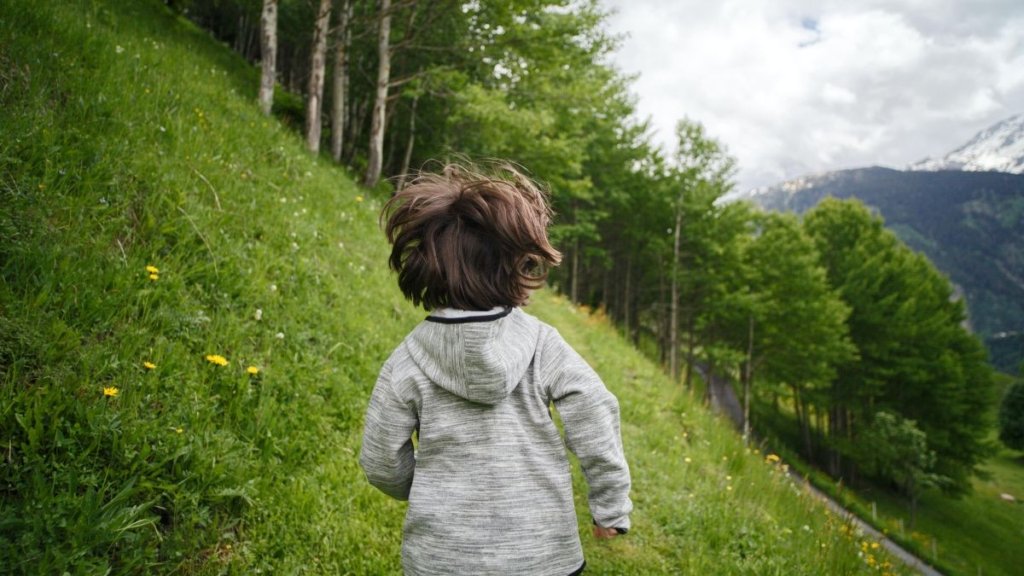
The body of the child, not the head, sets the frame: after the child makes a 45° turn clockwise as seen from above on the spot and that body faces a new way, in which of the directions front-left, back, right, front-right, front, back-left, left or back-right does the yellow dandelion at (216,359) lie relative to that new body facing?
left

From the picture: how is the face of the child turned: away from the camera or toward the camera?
away from the camera

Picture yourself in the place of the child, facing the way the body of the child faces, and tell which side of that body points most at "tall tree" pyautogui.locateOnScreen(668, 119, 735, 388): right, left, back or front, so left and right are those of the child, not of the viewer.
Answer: front

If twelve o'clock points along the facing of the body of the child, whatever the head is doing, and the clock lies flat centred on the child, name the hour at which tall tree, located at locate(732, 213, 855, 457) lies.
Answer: The tall tree is roughly at 1 o'clock from the child.

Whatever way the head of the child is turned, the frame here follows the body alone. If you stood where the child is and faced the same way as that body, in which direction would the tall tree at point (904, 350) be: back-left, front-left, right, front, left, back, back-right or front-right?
front-right

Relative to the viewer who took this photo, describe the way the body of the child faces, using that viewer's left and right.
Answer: facing away from the viewer
